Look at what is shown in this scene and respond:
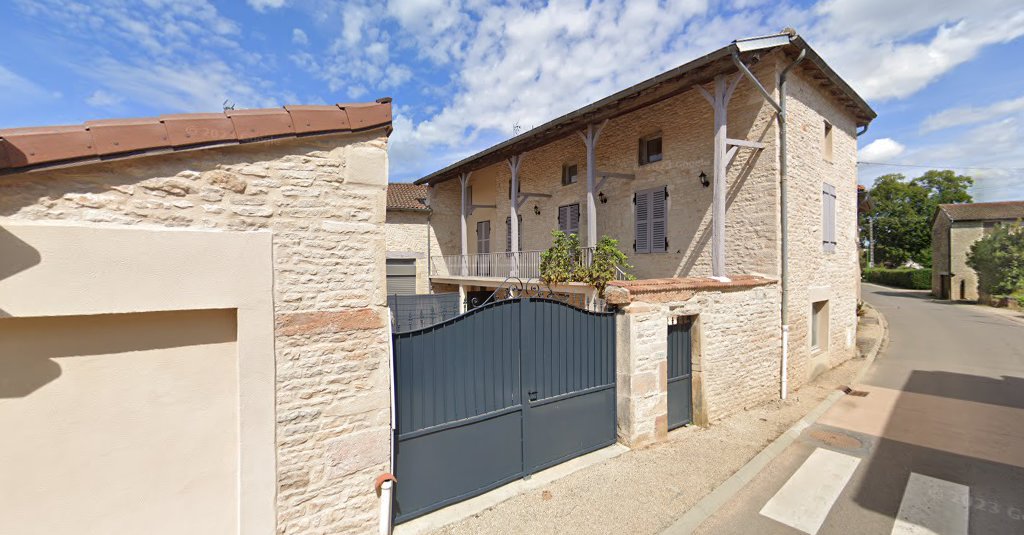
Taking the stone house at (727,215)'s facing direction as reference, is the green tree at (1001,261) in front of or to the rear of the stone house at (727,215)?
to the rear

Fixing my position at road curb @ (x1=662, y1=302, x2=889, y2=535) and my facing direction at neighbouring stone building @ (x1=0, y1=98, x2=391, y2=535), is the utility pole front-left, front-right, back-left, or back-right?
back-right

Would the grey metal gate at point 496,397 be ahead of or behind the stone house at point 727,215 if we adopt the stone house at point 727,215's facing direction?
ahead

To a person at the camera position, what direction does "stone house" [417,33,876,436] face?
facing the viewer and to the left of the viewer

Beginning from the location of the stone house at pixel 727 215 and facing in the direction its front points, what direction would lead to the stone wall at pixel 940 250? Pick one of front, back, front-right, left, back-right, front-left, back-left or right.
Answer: back

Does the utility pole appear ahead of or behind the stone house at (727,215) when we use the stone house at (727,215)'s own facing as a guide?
behind

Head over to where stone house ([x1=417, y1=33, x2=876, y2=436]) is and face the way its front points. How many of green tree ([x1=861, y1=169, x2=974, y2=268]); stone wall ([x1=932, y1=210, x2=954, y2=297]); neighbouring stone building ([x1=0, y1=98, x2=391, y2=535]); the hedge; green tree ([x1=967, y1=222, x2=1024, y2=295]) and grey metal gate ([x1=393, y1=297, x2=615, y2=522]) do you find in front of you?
2

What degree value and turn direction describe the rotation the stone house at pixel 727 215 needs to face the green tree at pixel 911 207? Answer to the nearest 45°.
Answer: approximately 180°

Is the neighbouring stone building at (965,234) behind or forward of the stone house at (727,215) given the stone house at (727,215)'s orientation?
behind

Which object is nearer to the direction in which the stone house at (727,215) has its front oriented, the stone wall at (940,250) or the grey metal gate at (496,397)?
the grey metal gate
